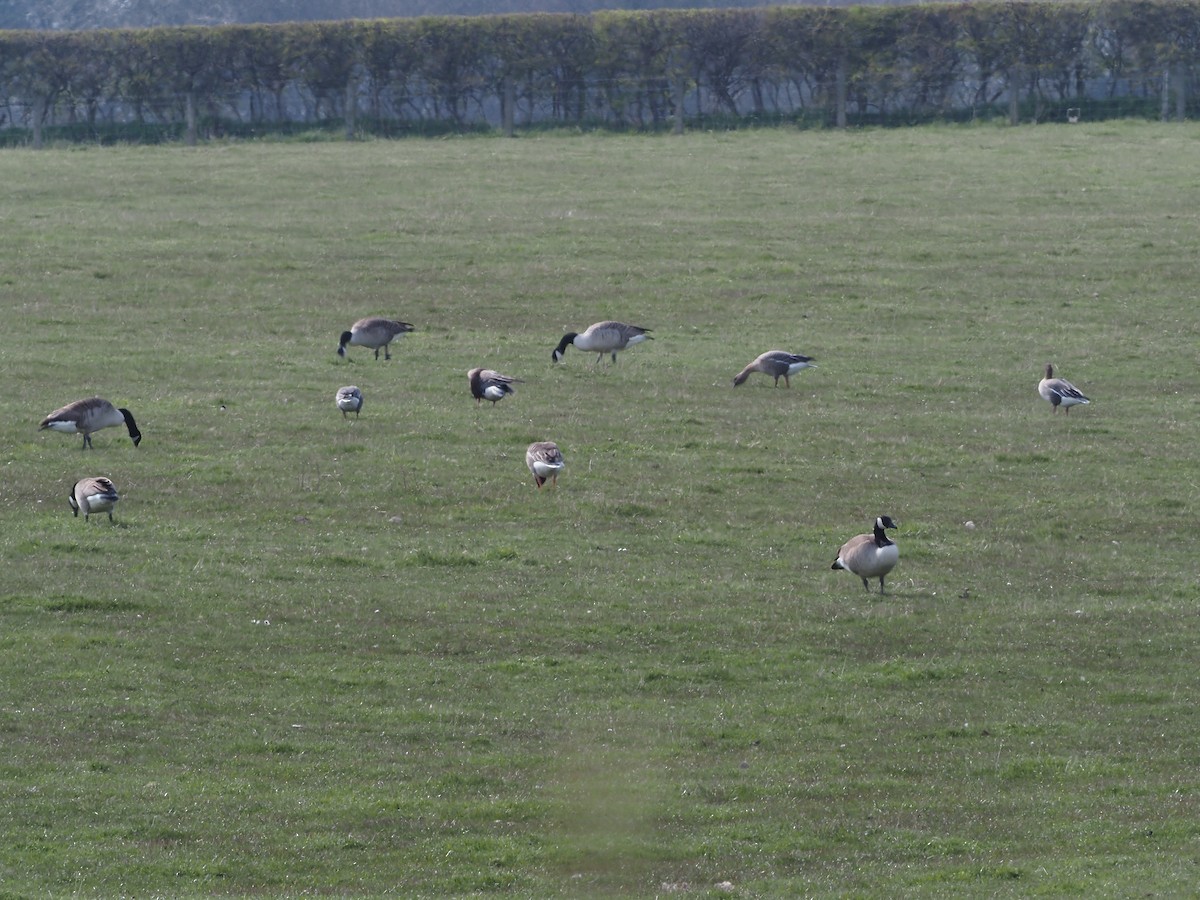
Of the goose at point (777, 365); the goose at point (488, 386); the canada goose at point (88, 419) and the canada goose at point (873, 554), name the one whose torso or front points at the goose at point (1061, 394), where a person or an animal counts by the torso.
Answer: the canada goose at point (88, 419)

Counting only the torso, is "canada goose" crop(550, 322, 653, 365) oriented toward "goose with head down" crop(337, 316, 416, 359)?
yes

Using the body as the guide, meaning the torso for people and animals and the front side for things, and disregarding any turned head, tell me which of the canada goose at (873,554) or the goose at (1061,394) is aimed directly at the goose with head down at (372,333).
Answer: the goose

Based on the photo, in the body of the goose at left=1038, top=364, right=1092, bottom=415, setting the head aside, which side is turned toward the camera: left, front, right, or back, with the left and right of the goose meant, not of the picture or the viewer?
left

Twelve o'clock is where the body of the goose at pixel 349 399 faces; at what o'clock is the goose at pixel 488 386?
the goose at pixel 488 386 is roughly at 2 o'clock from the goose at pixel 349 399.

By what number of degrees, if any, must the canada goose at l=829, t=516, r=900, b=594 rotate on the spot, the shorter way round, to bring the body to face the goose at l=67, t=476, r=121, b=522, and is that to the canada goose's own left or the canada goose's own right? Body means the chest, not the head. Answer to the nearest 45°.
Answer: approximately 135° to the canada goose's own right

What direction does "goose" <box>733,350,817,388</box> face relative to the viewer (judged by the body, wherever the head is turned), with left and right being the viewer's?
facing to the left of the viewer

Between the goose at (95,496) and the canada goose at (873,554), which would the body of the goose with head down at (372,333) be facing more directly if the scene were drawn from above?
the goose

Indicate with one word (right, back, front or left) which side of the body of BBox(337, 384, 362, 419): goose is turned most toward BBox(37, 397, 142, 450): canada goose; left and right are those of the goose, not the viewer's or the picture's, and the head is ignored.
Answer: left

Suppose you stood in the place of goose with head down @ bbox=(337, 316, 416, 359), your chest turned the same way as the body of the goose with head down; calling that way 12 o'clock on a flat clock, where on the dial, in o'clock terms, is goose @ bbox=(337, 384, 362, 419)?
The goose is roughly at 9 o'clock from the goose with head down.

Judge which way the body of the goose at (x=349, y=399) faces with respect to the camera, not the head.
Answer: away from the camera

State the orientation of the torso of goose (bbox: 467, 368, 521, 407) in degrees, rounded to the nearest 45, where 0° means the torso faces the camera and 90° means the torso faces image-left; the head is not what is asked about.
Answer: approximately 90°

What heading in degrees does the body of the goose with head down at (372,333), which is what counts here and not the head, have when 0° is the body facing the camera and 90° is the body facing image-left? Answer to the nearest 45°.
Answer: approximately 90°

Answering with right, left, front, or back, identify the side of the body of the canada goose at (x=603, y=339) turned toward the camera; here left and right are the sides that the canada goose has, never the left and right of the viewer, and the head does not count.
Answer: left

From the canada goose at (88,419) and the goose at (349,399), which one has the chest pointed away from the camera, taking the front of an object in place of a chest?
the goose
